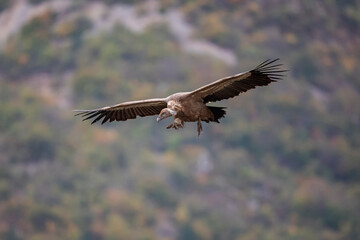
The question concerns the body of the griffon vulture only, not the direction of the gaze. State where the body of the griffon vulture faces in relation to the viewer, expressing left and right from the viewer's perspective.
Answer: facing the viewer and to the left of the viewer
